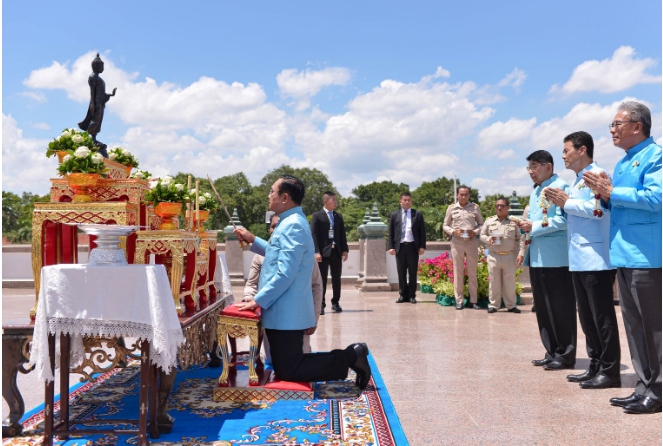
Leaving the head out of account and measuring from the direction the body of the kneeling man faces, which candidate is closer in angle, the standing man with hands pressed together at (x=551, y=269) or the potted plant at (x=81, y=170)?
the potted plant

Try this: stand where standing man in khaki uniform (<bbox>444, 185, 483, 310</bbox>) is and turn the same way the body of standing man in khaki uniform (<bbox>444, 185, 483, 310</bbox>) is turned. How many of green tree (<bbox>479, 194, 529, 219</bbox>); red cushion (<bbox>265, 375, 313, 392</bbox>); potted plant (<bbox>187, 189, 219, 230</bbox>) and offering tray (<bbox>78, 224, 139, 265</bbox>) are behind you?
1

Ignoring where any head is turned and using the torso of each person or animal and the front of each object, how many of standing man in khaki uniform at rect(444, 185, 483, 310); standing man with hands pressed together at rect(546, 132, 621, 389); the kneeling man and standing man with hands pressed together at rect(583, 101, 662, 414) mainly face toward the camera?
1

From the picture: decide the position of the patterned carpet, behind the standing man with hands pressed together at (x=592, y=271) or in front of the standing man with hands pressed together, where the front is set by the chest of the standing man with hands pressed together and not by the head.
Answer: in front

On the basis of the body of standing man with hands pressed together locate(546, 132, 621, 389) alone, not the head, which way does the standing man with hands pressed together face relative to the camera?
to the viewer's left

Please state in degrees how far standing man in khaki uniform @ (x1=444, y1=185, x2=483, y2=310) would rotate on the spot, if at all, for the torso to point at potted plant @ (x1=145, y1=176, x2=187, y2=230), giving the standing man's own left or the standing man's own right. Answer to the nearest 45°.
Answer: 0° — they already face it

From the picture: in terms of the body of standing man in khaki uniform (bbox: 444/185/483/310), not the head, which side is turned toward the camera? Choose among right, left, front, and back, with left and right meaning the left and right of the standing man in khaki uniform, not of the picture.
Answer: front

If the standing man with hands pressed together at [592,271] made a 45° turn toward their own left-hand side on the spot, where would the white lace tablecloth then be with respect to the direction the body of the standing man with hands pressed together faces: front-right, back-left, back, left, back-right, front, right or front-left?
front

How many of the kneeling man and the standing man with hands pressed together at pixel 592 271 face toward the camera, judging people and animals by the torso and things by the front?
0

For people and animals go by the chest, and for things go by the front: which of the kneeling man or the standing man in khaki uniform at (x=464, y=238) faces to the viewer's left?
the kneeling man

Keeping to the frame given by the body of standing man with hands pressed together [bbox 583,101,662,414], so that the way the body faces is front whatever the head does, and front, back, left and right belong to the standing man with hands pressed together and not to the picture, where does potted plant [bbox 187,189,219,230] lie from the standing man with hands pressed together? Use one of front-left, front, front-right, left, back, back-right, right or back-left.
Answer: front

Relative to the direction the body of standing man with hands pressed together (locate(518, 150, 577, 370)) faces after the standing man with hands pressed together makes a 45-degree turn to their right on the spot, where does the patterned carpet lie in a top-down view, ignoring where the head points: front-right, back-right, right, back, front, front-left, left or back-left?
front-left

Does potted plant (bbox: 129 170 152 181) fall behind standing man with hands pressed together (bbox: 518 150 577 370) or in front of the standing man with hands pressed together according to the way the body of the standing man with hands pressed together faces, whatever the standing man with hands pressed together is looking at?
in front

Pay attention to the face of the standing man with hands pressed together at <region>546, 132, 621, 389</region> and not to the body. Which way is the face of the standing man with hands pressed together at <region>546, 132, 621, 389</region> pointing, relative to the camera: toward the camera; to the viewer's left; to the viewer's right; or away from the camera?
to the viewer's left

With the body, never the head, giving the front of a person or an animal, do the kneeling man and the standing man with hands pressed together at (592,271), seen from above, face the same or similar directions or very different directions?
same or similar directions

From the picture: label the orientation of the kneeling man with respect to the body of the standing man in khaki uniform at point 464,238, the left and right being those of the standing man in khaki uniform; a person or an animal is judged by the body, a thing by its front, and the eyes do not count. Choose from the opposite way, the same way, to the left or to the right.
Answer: to the right

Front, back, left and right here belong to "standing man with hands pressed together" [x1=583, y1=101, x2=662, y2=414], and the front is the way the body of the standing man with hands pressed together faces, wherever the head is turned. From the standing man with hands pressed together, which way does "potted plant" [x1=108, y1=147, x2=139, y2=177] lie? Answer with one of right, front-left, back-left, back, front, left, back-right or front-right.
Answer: front

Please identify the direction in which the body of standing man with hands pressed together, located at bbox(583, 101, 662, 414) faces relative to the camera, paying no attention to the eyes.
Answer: to the viewer's left

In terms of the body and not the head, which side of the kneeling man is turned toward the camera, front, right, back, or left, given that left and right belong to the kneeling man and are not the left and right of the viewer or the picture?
left
